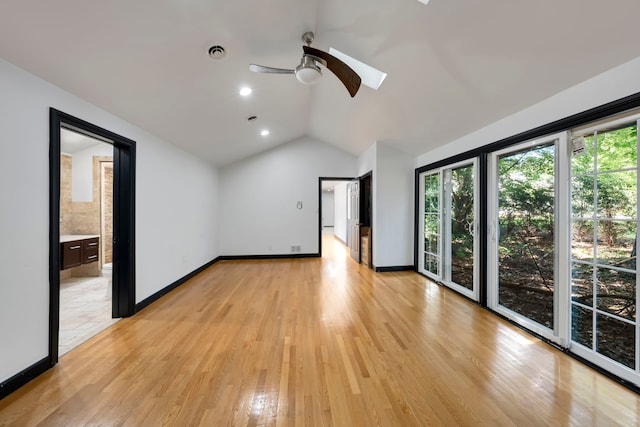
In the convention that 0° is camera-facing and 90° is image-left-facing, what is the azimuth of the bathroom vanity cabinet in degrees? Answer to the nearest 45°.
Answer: approximately 315°

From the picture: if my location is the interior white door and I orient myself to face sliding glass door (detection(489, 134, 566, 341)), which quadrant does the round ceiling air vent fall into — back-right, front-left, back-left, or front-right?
front-right

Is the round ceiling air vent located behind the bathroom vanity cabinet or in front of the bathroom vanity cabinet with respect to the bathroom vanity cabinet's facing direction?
in front

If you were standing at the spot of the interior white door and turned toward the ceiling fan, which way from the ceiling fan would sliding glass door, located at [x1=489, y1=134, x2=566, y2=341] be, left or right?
left

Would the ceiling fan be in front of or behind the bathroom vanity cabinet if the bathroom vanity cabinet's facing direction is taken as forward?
in front

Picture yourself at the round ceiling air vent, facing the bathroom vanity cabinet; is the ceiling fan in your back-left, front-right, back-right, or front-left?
back-right

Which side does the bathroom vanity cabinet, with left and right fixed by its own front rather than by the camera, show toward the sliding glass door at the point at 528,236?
front

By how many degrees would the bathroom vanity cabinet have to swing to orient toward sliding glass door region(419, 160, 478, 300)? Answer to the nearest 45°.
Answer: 0° — it already faces it
